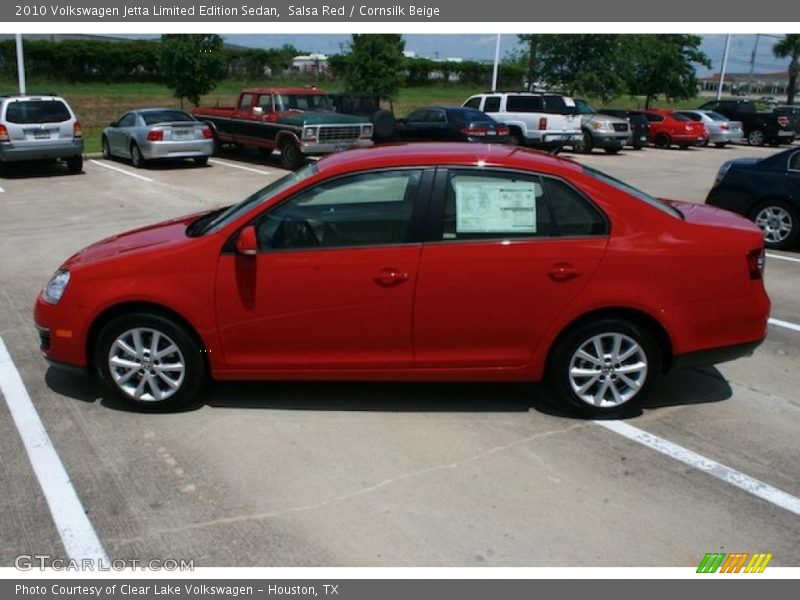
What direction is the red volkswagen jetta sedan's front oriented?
to the viewer's left

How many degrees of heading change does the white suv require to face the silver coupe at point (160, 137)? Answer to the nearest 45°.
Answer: approximately 90° to its left

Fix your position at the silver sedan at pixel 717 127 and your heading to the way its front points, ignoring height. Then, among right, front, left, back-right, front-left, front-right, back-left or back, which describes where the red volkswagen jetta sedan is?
back-left

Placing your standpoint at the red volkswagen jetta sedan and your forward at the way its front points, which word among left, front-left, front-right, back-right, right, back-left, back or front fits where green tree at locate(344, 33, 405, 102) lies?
right

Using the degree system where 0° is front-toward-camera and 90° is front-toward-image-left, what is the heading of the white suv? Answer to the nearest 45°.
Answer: approximately 135°

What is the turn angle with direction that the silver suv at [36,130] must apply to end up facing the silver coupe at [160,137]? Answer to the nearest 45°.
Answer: approximately 90° to its right

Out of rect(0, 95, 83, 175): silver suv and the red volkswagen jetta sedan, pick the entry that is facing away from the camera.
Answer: the silver suv

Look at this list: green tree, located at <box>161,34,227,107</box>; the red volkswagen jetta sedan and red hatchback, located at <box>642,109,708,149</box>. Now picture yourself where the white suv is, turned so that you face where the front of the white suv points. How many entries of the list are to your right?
1

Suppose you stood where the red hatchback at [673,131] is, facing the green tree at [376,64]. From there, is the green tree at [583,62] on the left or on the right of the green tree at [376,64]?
right

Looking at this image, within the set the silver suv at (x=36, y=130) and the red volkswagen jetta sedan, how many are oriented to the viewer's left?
1

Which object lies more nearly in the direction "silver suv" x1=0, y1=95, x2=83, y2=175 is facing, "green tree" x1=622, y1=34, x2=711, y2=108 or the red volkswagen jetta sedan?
the green tree

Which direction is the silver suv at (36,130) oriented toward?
away from the camera

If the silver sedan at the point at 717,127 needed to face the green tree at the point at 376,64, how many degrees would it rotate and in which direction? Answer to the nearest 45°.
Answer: approximately 90° to its left

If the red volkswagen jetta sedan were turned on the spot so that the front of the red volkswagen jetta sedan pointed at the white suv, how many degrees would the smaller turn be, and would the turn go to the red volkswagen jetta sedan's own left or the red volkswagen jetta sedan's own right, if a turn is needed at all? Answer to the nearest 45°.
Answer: approximately 90° to the red volkswagen jetta sedan's own right

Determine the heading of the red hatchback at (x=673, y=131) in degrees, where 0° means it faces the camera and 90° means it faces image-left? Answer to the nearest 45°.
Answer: approximately 135°

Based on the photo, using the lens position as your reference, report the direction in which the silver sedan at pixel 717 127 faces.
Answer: facing away from the viewer and to the left of the viewer

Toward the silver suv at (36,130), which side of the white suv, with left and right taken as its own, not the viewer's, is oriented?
left
